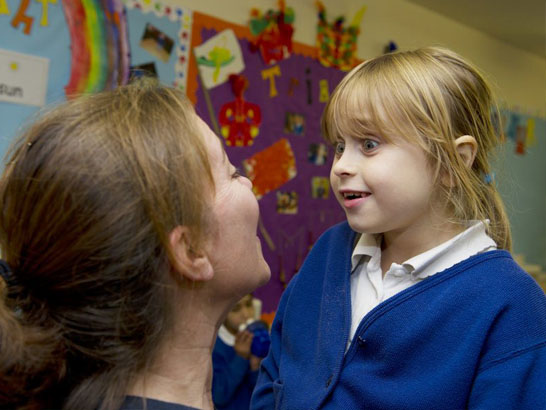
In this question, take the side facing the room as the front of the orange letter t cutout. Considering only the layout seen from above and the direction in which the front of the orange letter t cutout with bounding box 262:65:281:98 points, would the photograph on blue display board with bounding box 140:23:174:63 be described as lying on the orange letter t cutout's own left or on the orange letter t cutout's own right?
on the orange letter t cutout's own right

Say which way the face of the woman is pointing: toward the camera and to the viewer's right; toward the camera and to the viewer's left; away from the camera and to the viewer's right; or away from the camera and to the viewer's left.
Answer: away from the camera and to the viewer's right

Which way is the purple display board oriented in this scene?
toward the camera

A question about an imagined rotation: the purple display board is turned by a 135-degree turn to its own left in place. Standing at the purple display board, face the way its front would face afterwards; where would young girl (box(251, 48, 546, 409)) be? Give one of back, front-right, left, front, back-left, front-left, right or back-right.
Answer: back-right

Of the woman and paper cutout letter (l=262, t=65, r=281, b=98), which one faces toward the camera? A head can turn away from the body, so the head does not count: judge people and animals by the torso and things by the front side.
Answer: the paper cutout letter

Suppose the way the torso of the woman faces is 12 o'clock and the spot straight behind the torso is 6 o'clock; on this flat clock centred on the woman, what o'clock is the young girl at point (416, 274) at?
The young girl is roughly at 1 o'clock from the woman.

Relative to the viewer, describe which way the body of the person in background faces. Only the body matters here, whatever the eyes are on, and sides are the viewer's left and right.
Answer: facing the viewer and to the right of the viewer

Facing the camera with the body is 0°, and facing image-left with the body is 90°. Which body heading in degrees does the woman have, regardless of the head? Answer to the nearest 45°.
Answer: approximately 225°

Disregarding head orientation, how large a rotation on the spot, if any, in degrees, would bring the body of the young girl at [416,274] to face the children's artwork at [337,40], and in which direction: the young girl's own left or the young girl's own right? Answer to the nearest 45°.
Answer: approximately 135° to the young girl's own right

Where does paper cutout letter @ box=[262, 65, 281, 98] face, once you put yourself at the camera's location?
facing the viewer

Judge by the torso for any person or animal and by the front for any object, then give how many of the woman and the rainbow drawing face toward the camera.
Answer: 1

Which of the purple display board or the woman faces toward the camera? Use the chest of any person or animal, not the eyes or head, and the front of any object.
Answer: the purple display board
